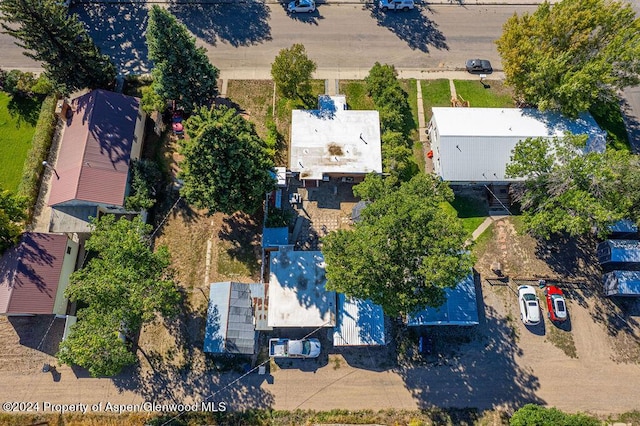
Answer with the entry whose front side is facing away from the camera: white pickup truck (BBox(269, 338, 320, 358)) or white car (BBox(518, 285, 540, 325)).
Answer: white car (BBox(518, 285, 540, 325))

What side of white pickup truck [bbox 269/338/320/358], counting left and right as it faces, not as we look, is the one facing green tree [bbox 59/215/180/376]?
back

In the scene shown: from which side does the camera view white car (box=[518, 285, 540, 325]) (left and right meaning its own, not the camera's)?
back

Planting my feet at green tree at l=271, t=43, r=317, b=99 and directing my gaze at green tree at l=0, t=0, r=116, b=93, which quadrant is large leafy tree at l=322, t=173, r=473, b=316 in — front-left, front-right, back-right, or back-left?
back-left

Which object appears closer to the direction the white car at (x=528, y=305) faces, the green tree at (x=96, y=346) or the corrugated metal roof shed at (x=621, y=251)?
the corrugated metal roof shed

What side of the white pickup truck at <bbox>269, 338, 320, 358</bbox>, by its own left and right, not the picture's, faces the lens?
right

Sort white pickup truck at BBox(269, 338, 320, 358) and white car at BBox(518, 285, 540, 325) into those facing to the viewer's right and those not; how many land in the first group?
1
